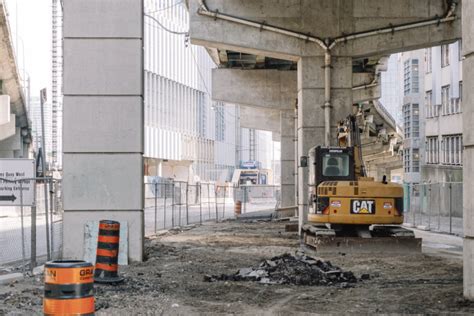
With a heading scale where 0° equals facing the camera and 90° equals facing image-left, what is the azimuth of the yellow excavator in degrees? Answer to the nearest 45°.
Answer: approximately 180°

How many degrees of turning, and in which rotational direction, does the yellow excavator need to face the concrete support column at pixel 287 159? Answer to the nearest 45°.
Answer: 0° — it already faces it

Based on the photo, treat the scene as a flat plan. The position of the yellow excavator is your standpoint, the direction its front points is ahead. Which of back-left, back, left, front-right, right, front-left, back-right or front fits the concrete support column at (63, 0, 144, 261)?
back-left

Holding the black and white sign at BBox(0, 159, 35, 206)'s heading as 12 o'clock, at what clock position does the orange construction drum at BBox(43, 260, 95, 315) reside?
The orange construction drum is roughly at 12 o'clock from the black and white sign.

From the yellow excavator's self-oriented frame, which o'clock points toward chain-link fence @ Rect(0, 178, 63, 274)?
The chain-link fence is roughly at 8 o'clock from the yellow excavator.

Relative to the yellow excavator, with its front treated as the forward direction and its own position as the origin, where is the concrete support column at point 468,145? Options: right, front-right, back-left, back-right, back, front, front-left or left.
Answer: back

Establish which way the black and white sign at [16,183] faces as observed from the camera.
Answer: facing the viewer

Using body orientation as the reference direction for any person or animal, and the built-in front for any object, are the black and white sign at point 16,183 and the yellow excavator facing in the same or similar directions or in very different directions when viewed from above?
very different directions

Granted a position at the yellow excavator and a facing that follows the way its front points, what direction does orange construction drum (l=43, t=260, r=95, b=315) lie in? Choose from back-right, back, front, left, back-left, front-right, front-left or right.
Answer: back

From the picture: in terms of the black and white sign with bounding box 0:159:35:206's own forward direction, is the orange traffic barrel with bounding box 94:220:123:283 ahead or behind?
ahead

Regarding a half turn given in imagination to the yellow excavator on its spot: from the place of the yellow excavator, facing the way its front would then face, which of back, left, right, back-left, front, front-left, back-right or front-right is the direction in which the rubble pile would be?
front

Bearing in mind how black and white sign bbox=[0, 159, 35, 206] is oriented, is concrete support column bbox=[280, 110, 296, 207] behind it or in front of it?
behind

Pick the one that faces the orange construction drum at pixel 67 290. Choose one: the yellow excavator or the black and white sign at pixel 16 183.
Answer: the black and white sign

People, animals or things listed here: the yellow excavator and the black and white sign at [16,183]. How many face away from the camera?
1

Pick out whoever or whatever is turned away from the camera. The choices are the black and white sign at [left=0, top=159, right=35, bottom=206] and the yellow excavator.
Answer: the yellow excavator
